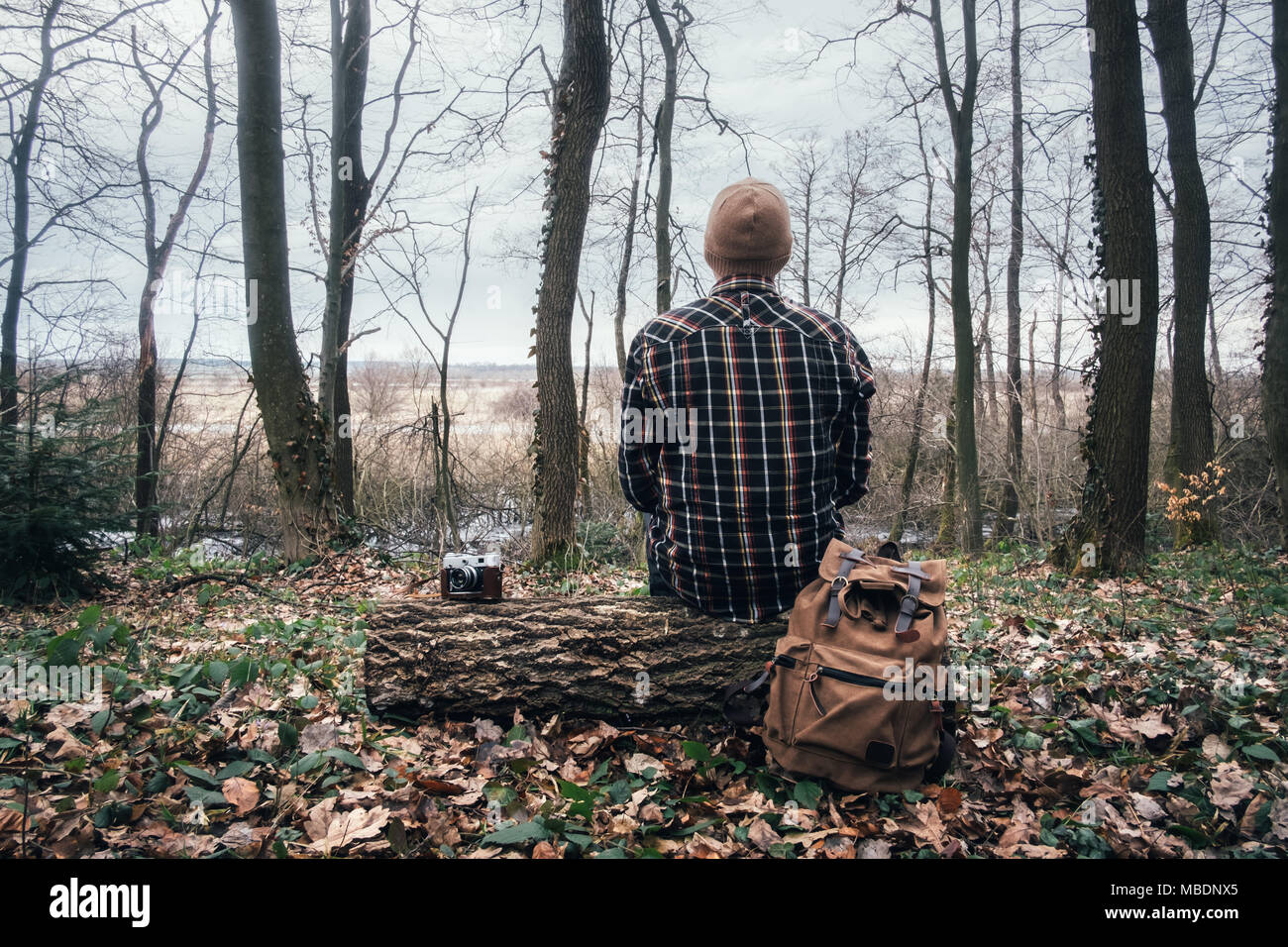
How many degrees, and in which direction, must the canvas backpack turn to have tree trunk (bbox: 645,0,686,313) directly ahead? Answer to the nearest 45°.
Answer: approximately 180°

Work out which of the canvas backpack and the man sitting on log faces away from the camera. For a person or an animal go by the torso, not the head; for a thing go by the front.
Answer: the man sitting on log

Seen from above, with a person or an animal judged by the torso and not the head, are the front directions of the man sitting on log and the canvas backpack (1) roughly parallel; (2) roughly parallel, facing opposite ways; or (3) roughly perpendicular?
roughly parallel, facing opposite ways

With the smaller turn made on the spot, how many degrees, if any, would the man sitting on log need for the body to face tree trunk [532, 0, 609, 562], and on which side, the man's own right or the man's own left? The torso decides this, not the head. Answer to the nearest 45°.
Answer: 0° — they already face it

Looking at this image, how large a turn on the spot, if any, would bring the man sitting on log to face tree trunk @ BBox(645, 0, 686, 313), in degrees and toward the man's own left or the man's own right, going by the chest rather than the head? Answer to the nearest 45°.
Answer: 0° — they already face it

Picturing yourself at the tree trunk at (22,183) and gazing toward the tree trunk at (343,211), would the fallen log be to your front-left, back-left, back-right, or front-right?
front-right

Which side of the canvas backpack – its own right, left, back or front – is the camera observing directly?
front

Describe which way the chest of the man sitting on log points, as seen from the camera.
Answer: away from the camera

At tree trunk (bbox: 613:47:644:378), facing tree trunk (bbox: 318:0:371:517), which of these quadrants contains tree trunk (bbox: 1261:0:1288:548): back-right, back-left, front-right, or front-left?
front-left

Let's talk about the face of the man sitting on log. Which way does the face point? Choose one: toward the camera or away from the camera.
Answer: away from the camera

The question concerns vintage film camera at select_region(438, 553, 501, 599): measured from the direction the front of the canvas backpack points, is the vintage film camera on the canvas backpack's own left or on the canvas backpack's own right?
on the canvas backpack's own right

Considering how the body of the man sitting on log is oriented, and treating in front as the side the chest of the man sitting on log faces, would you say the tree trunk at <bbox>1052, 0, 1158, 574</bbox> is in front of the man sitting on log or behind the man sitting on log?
in front
